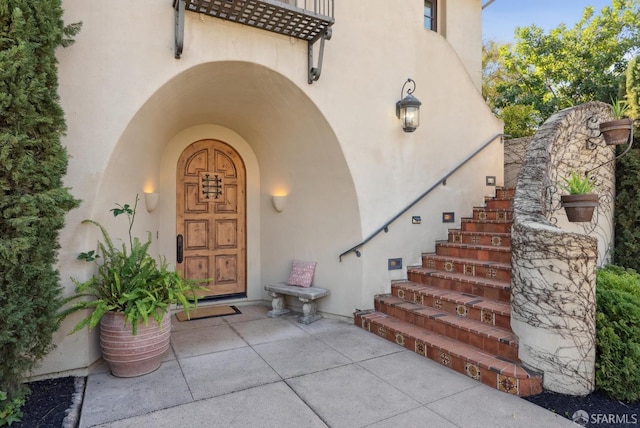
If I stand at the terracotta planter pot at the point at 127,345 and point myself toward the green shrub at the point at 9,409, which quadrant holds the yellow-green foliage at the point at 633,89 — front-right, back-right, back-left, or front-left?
back-left

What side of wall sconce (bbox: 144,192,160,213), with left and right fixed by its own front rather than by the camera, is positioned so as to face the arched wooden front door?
left

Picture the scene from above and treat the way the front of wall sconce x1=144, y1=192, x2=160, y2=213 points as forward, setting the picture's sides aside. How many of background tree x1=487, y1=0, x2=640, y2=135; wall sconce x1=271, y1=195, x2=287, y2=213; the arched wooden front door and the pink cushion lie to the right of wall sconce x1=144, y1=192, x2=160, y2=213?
0

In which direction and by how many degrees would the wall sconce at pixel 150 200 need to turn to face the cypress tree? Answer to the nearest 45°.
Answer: approximately 45° to its right

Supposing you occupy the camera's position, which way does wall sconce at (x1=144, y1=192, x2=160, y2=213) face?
facing the viewer and to the right of the viewer

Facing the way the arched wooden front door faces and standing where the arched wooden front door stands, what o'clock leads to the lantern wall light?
The lantern wall light is roughly at 10 o'clock from the arched wooden front door.

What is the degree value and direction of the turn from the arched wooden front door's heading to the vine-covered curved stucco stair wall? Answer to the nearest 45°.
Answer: approximately 45° to its left

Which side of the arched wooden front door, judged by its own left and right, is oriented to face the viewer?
front

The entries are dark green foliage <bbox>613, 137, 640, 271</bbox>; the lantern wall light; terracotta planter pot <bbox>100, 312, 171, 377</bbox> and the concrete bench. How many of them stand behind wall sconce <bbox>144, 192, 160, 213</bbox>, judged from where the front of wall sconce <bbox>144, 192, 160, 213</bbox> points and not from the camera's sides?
0

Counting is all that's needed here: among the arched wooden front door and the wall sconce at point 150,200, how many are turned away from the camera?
0

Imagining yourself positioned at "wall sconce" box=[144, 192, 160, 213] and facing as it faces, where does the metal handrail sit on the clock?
The metal handrail is roughly at 11 o'clock from the wall sconce.

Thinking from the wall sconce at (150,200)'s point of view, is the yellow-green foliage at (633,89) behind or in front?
in front

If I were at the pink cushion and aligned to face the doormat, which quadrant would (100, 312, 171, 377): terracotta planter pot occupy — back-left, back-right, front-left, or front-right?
front-left

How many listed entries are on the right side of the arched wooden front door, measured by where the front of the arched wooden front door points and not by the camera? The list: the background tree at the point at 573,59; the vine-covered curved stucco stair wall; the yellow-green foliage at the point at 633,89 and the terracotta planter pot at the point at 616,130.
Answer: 0

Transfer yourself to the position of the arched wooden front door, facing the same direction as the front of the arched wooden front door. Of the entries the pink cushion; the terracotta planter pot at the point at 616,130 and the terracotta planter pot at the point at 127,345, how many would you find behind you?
0

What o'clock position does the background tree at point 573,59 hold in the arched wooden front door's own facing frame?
The background tree is roughly at 9 o'clock from the arched wooden front door.

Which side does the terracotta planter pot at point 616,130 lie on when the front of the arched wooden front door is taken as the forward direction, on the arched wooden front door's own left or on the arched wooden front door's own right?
on the arched wooden front door's own left

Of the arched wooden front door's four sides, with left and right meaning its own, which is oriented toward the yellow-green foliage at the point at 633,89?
left
